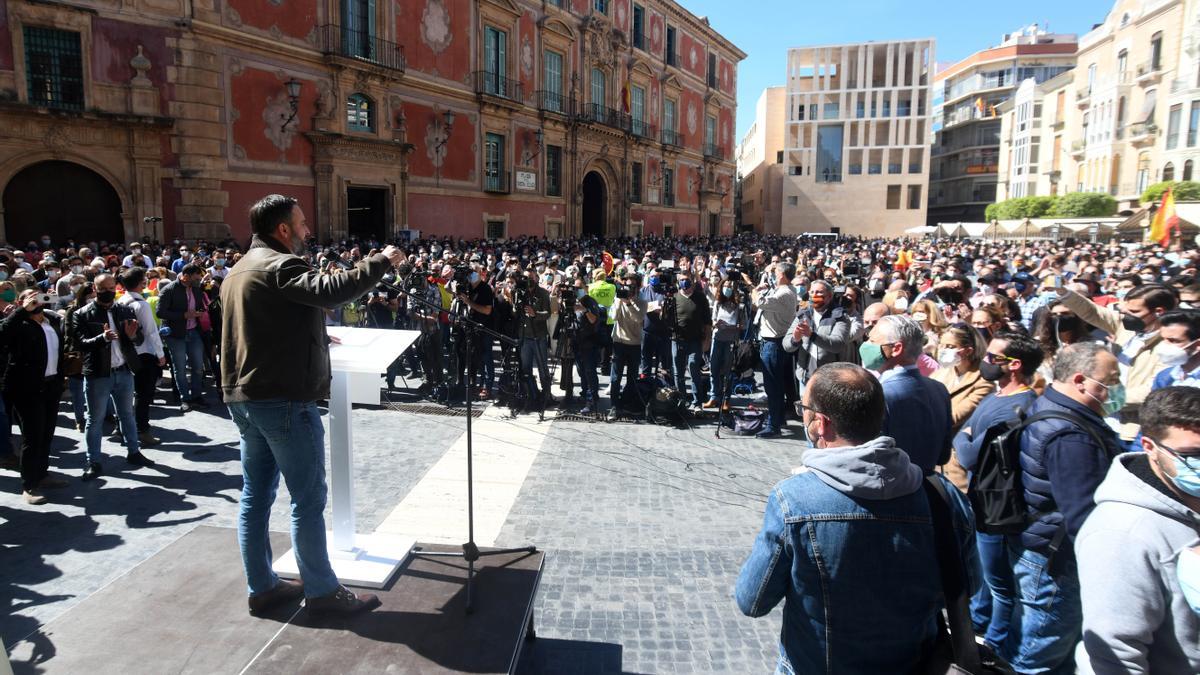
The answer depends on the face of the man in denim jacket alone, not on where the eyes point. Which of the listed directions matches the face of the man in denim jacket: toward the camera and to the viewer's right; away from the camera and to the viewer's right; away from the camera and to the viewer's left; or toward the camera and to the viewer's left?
away from the camera and to the viewer's left

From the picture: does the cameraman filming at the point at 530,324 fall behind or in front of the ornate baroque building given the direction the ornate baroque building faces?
in front

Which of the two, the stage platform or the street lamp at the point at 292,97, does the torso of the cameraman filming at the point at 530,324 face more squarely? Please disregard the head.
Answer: the stage platform

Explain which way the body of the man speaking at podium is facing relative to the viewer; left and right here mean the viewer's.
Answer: facing away from the viewer and to the right of the viewer

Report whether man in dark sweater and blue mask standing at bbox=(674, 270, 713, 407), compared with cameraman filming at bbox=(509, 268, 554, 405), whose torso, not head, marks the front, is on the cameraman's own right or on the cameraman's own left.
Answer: on the cameraman's own left

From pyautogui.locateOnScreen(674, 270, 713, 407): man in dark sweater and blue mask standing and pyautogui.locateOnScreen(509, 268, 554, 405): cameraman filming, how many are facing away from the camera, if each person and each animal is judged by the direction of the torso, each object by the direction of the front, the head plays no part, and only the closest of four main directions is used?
0

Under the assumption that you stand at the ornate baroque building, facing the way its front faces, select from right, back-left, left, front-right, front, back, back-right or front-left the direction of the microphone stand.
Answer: front-right

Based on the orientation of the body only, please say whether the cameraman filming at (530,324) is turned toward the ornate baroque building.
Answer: no

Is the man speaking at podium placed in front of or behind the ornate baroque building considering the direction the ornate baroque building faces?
in front

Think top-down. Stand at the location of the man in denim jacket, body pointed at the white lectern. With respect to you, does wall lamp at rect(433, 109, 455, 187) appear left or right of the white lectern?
right

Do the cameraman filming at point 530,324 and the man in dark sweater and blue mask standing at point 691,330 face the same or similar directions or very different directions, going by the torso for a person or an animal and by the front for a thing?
same or similar directions

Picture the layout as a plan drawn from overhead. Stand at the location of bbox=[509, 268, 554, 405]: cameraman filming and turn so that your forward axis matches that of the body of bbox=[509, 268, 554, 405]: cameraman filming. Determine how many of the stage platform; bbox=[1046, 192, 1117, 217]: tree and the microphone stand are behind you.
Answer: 1

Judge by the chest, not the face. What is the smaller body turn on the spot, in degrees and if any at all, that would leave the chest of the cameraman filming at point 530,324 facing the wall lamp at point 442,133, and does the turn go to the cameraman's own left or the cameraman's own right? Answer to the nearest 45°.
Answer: approximately 135° to the cameraman's own right

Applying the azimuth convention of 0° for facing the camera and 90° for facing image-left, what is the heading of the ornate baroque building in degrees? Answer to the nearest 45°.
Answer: approximately 315°

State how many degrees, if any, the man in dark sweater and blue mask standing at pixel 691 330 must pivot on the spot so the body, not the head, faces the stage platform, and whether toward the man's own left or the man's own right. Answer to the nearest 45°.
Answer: approximately 45° to the man's own left

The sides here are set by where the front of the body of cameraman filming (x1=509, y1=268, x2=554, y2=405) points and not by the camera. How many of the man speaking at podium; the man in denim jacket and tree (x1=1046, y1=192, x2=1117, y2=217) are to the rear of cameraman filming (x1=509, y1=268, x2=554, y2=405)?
1

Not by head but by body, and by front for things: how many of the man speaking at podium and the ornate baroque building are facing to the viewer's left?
0

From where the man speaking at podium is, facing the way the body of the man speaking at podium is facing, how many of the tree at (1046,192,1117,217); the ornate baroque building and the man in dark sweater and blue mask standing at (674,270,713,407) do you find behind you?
0

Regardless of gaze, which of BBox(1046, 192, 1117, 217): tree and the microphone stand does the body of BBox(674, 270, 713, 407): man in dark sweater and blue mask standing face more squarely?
the microphone stand

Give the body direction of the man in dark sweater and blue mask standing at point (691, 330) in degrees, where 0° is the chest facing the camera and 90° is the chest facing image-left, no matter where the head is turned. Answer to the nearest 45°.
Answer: approximately 45°

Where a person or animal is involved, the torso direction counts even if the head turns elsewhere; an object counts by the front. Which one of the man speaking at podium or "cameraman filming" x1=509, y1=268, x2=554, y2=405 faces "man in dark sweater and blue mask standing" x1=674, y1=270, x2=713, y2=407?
the man speaking at podium
